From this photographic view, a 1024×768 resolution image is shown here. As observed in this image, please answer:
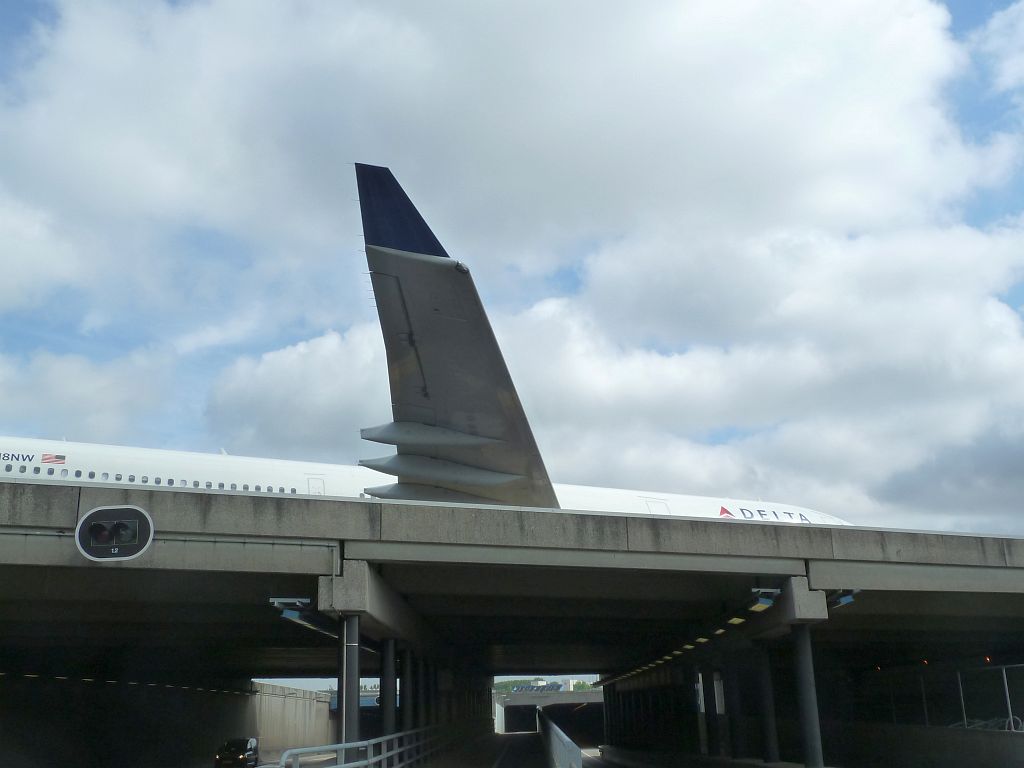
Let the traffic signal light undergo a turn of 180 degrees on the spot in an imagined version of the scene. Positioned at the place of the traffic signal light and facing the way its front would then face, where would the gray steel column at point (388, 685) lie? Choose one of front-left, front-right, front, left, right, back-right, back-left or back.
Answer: front-right

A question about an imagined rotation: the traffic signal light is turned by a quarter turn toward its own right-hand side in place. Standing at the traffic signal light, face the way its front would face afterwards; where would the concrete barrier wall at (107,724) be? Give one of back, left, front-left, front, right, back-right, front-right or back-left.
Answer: right

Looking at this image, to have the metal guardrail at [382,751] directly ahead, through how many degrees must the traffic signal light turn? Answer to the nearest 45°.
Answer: approximately 135° to its left

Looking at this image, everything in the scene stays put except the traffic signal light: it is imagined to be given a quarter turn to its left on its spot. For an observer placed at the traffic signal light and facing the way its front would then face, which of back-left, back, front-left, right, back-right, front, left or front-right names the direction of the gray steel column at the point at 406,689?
front-left

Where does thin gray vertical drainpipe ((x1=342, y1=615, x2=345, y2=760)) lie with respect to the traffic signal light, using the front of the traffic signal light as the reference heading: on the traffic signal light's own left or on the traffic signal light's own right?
on the traffic signal light's own left

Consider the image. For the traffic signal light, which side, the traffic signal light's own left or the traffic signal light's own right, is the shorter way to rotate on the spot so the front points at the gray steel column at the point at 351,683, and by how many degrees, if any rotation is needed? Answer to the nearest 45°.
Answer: approximately 90° to the traffic signal light's own left

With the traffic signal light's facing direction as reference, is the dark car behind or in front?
behind

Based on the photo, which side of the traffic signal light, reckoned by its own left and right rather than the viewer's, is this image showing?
front
